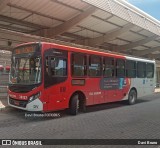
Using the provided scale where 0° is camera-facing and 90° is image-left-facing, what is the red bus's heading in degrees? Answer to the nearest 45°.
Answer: approximately 45°
